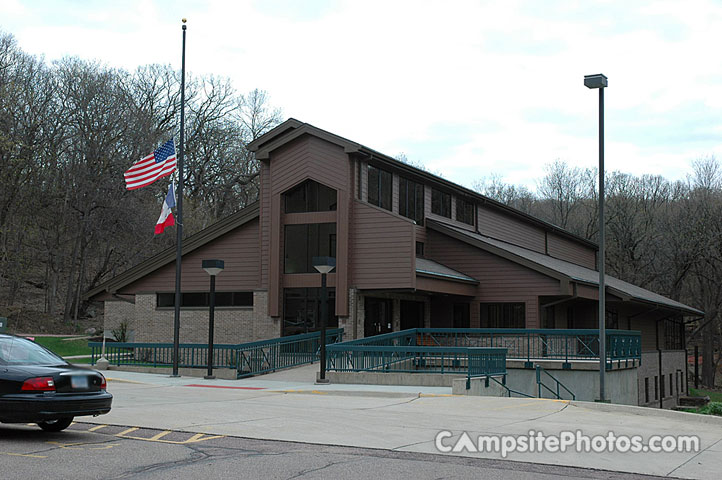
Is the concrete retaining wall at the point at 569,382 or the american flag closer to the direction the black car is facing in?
the american flag

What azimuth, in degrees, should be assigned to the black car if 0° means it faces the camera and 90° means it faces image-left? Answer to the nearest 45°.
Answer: approximately 135°

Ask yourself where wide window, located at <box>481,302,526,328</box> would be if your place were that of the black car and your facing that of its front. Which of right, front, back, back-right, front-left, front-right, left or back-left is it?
right

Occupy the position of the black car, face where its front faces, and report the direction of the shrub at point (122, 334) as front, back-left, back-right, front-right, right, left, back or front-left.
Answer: front-right

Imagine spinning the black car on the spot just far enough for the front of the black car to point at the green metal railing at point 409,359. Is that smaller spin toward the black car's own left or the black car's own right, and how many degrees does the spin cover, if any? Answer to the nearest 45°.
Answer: approximately 90° to the black car's own right

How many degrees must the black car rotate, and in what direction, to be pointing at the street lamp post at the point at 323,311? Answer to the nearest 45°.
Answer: approximately 90° to its right

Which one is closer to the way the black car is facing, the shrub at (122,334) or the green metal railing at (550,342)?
the shrub

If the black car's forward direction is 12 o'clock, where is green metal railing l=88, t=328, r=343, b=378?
The green metal railing is roughly at 2 o'clock from the black car.

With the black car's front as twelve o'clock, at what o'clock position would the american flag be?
The american flag is roughly at 2 o'clock from the black car.

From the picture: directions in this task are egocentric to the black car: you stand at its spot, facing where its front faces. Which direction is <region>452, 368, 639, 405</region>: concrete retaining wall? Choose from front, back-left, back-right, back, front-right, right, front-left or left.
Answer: right

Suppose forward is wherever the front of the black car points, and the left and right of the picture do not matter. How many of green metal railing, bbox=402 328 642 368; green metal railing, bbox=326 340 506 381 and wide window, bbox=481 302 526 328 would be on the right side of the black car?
3

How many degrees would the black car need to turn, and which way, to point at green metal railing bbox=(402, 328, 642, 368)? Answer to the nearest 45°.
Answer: approximately 90° to its right
